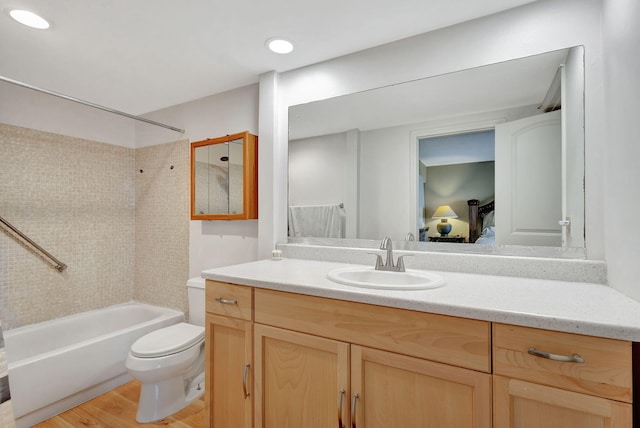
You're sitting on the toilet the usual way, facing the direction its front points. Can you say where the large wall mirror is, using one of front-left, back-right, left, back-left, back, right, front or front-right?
left

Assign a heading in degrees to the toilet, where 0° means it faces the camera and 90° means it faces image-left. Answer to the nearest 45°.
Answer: approximately 45°

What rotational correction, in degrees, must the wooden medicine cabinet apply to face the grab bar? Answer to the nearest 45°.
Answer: approximately 45° to its right

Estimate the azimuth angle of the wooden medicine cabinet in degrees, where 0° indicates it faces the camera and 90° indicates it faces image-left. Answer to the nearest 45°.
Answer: approximately 45°

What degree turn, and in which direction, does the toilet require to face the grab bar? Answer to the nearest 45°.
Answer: approximately 90° to its right

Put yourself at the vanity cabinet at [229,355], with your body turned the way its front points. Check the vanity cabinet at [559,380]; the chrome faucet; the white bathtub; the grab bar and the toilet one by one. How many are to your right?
3

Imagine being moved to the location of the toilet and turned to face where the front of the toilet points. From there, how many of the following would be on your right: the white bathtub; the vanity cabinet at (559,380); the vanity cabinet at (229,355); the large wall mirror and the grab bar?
2

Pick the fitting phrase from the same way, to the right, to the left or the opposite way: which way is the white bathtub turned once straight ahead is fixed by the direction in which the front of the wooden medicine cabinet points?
to the left

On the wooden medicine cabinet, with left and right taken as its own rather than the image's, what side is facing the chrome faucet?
left

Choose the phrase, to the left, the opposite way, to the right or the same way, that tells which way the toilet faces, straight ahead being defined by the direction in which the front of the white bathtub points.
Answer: to the right

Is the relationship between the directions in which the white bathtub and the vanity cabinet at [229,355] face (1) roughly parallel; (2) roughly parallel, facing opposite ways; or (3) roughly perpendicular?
roughly perpendicular

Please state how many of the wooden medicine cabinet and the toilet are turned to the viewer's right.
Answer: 0

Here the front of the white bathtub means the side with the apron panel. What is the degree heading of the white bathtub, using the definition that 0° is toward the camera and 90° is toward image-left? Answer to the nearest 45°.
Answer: approximately 315°
